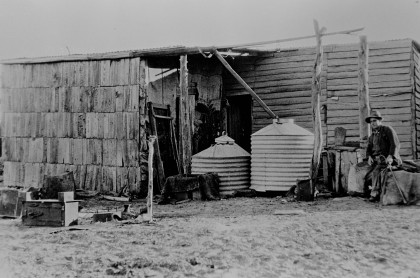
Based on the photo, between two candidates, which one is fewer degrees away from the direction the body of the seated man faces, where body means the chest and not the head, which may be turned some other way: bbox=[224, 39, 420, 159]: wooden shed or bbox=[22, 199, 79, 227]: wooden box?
the wooden box

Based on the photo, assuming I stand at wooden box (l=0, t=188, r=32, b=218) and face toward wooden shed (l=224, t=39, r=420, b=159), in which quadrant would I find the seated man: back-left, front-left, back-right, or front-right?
front-right

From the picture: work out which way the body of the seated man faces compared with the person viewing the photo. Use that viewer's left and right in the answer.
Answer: facing the viewer and to the left of the viewer

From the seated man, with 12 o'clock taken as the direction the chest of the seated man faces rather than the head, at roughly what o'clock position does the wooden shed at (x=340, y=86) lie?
The wooden shed is roughly at 4 o'clock from the seated man.

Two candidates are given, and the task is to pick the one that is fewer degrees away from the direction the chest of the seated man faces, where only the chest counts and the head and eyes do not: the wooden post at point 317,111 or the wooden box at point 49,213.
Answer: the wooden box

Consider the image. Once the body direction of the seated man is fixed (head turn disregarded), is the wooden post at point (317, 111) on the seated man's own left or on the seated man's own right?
on the seated man's own right

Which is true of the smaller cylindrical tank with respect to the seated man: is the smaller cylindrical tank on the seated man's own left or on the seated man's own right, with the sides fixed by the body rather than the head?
on the seated man's own right

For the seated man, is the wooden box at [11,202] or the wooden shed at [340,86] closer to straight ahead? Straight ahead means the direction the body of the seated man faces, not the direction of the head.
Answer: the wooden box

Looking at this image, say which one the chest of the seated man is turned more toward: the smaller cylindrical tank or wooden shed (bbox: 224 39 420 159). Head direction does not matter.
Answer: the smaller cylindrical tank

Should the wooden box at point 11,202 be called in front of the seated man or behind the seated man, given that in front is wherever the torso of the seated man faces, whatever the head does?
in front

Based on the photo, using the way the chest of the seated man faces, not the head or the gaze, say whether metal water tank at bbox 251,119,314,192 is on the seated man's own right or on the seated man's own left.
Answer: on the seated man's own right

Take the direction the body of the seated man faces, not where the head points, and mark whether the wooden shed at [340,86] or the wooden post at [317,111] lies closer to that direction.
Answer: the wooden post

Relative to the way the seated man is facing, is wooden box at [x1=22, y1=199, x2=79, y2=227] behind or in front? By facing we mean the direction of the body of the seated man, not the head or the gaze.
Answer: in front

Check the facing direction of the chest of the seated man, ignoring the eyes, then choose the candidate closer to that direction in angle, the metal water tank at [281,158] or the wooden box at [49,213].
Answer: the wooden box
